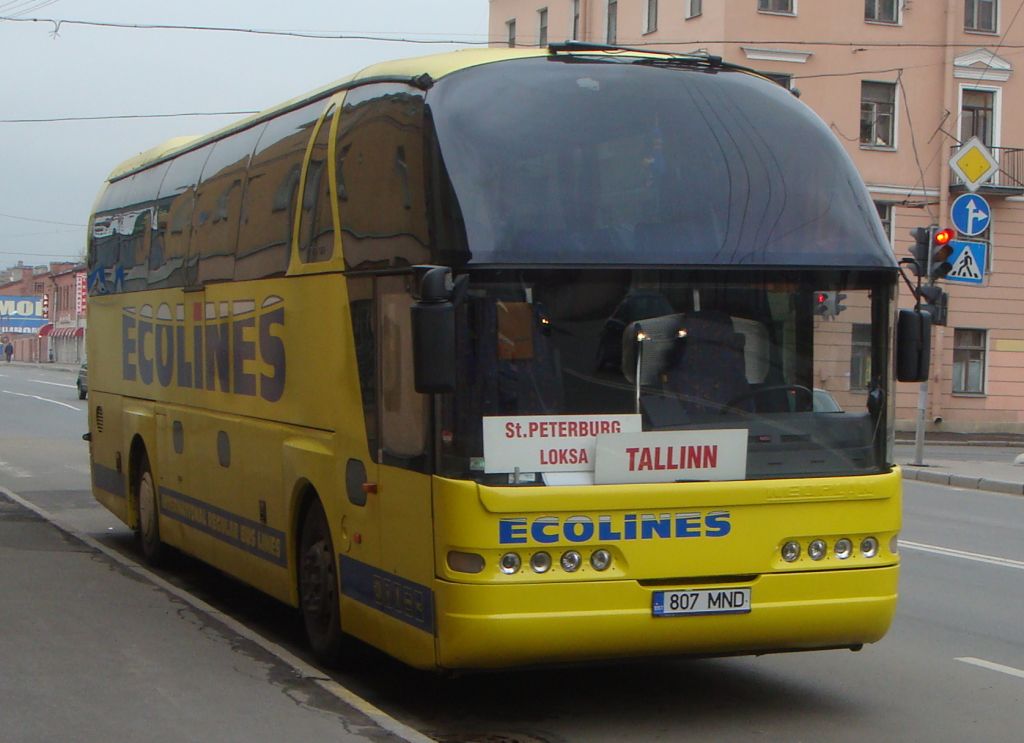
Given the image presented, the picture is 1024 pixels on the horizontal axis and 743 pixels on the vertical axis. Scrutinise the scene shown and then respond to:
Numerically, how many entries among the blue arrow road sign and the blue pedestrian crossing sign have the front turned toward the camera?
2

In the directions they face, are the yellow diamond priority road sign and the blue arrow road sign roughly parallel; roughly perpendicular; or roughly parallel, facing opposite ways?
roughly parallel

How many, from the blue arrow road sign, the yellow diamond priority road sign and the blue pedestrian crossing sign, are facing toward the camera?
3

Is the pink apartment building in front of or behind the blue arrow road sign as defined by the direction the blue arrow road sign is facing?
behind

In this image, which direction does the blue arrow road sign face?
toward the camera

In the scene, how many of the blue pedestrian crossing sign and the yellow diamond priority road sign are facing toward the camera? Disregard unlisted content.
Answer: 2

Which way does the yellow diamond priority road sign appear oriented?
toward the camera

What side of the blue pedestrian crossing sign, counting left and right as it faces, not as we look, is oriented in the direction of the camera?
front

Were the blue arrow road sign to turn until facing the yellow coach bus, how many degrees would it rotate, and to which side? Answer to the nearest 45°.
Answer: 0° — it already faces it
